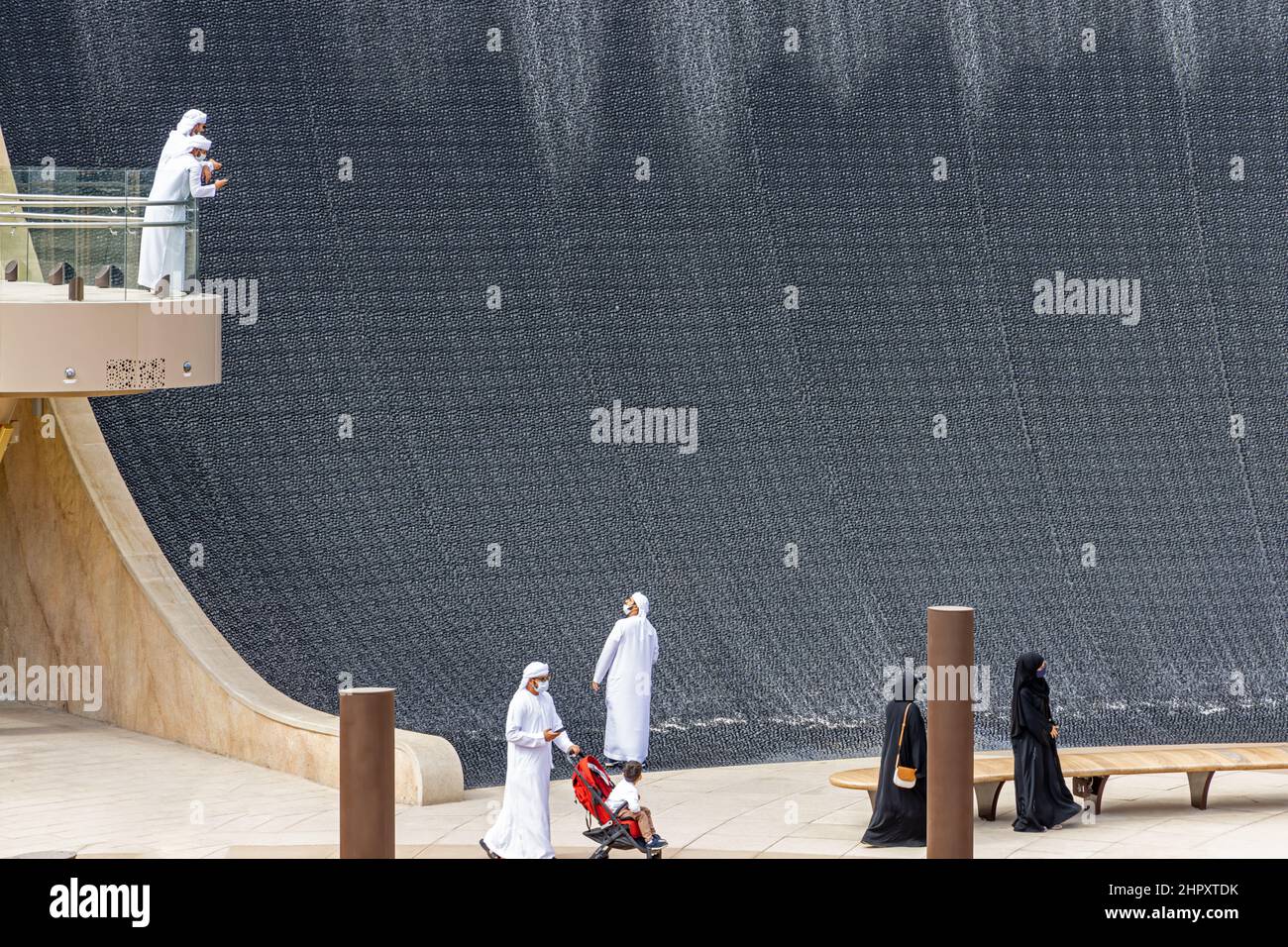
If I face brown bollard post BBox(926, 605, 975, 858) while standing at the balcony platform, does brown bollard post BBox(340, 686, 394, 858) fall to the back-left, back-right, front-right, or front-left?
front-right

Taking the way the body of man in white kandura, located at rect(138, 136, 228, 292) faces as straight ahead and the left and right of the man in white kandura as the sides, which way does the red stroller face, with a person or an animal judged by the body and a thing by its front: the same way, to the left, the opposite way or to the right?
the same way

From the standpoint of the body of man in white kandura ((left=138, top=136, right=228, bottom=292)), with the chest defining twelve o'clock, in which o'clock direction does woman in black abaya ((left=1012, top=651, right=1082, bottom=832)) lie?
The woman in black abaya is roughly at 1 o'clock from the man in white kandura.

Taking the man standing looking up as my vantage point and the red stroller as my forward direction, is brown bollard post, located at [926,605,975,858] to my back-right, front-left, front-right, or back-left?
front-left

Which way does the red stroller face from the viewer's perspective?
to the viewer's right

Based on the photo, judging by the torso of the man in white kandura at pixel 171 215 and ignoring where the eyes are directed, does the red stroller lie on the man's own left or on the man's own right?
on the man's own right

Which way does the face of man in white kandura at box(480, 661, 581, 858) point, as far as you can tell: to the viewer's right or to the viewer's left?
to the viewer's right

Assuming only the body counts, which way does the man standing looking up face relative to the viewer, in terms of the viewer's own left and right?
facing away from the viewer and to the left of the viewer

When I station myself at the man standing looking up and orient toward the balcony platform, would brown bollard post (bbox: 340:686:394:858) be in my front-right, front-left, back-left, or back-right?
front-left

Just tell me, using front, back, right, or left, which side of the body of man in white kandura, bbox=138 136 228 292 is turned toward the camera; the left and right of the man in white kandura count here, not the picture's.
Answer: right
